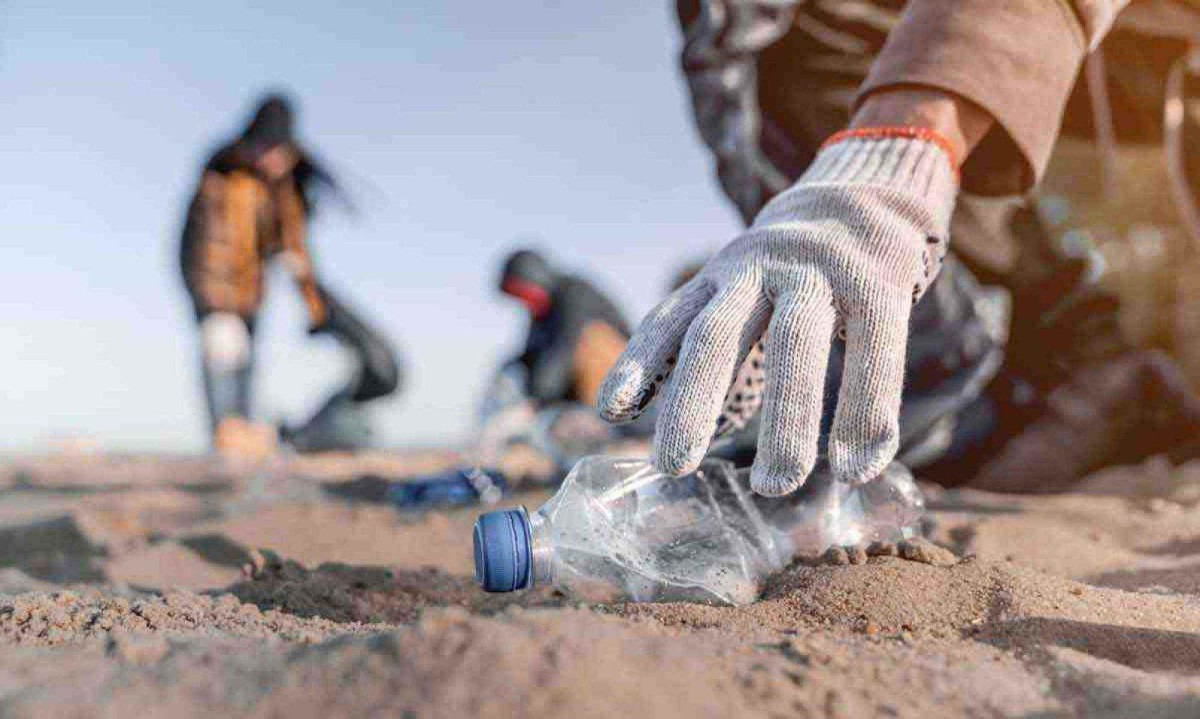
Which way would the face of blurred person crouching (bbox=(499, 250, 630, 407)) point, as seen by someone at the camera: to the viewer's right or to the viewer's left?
to the viewer's left

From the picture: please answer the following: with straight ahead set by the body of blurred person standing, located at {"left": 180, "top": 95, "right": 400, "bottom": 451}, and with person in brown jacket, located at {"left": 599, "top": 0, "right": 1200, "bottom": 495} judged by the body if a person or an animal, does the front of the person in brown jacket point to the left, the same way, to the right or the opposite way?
to the right

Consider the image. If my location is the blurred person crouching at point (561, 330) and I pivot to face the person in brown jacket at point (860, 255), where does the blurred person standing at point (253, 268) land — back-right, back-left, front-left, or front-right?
back-right
